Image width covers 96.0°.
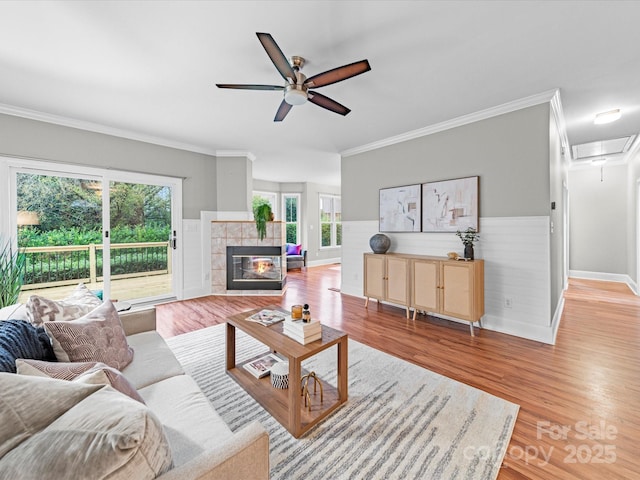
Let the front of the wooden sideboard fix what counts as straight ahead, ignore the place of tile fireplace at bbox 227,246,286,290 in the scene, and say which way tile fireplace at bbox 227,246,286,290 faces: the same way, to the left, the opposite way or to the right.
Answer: to the left

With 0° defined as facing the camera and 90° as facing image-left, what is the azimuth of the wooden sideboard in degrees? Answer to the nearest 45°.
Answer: approximately 45°

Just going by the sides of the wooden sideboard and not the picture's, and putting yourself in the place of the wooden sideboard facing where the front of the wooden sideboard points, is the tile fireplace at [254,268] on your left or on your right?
on your right

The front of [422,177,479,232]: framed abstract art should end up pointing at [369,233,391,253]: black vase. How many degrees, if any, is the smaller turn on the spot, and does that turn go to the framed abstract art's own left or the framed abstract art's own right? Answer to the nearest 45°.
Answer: approximately 45° to the framed abstract art's own right

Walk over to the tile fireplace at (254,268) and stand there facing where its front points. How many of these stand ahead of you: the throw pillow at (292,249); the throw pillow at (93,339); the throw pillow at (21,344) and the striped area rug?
3
